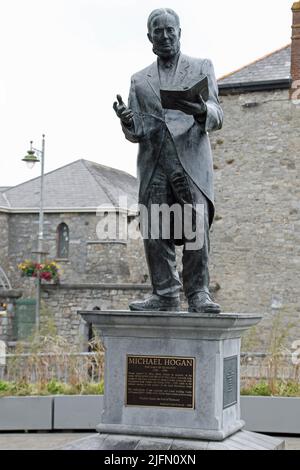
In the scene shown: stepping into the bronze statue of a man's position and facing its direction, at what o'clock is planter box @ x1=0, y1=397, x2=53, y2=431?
The planter box is roughly at 5 o'clock from the bronze statue of a man.

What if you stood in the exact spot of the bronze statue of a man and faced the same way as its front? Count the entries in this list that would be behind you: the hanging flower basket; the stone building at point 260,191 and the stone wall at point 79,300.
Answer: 3

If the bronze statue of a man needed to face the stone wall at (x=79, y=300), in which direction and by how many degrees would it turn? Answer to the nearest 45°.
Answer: approximately 180°

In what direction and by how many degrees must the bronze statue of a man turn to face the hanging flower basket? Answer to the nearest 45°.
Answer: approximately 180°

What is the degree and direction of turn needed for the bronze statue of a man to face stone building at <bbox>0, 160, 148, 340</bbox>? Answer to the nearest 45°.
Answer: approximately 180°

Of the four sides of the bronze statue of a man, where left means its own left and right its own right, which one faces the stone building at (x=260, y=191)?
back

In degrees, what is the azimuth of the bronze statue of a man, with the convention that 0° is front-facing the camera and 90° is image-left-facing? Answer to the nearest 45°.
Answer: approximately 0°

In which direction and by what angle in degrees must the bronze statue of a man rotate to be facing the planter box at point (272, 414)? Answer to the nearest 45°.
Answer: approximately 135° to its left
